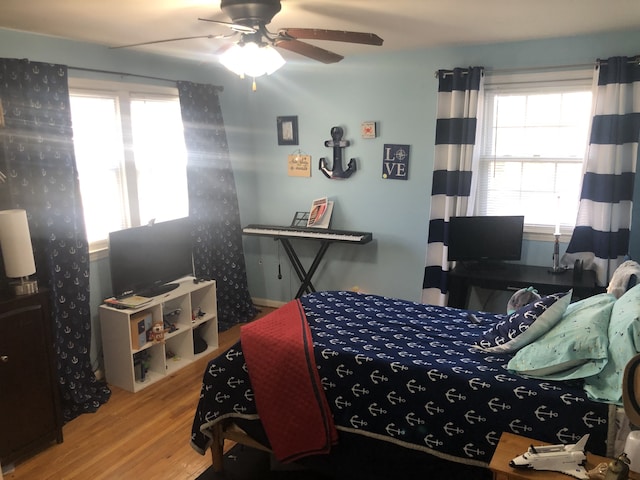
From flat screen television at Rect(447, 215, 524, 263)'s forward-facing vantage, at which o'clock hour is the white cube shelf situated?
The white cube shelf is roughly at 2 o'clock from the flat screen television.

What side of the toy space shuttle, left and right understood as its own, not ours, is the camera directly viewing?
left

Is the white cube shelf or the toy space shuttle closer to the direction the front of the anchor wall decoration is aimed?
the toy space shuttle

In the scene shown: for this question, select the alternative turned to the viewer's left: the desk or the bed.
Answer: the bed

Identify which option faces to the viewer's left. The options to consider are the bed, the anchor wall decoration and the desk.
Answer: the bed

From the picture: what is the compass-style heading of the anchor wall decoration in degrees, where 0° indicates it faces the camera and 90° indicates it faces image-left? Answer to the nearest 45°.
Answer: approximately 0°

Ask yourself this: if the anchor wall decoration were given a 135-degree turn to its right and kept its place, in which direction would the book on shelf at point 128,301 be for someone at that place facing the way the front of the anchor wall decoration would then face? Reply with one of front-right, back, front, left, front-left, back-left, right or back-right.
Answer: left

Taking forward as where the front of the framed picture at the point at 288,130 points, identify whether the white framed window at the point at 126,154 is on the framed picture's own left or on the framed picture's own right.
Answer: on the framed picture's own right

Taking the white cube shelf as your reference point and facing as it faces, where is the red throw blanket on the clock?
The red throw blanket is roughly at 1 o'clock from the white cube shelf.

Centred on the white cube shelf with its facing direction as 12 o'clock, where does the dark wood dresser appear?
The dark wood dresser is roughly at 3 o'clock from the white cube shelf.

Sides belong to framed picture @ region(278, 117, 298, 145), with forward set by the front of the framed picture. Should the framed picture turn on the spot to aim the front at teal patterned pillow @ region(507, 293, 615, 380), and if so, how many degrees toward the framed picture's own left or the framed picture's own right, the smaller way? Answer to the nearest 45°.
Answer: approximately 45° to the framed picture's own left

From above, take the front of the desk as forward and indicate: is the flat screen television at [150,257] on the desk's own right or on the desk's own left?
on the desk's own right

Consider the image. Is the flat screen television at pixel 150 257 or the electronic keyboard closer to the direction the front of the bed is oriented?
the flat screen television
